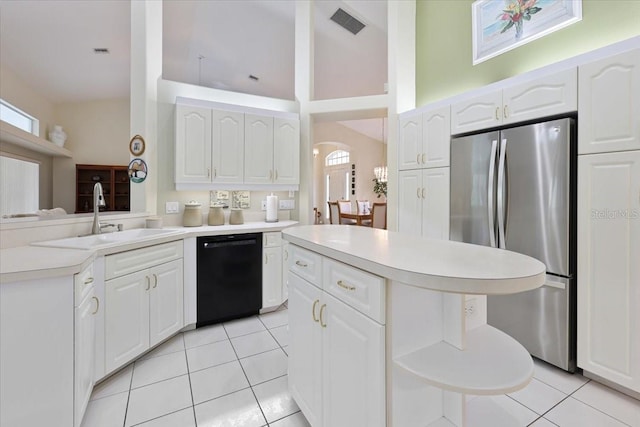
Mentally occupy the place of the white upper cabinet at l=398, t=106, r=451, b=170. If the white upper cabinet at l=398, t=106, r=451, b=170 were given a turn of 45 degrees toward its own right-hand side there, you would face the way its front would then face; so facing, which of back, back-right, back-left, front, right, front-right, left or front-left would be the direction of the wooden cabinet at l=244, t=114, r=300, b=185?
front

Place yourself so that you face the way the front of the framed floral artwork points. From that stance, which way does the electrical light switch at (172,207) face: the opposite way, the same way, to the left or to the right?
to the left

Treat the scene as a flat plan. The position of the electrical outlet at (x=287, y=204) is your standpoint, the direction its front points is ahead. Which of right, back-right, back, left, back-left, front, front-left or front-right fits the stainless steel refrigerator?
front-left

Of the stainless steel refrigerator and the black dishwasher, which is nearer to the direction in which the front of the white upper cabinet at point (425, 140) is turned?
the black dishwasher

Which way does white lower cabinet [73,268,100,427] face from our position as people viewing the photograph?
facing to the right of the viewer

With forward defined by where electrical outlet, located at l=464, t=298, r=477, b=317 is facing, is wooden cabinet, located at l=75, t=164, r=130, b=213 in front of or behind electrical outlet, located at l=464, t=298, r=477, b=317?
behind

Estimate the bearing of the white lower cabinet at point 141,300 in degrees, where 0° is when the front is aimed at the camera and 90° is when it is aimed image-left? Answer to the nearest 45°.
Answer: approximately 315°

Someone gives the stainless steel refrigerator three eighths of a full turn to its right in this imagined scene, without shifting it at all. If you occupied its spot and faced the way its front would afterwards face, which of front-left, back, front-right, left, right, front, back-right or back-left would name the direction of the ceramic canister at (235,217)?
left

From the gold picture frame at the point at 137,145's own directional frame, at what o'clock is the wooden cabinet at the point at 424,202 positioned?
The wooden cabinet is roughly at 10 o'clock from the gold picture frame.

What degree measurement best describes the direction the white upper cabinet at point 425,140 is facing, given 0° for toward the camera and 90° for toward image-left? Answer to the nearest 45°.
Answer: approximately 45°

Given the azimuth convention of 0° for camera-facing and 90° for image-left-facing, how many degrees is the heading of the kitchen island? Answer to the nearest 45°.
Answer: approximately 45°

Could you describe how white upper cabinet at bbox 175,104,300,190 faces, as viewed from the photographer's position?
facing the viewer and to the right of the viewer

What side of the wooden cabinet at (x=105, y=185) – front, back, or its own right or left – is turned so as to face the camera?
front
